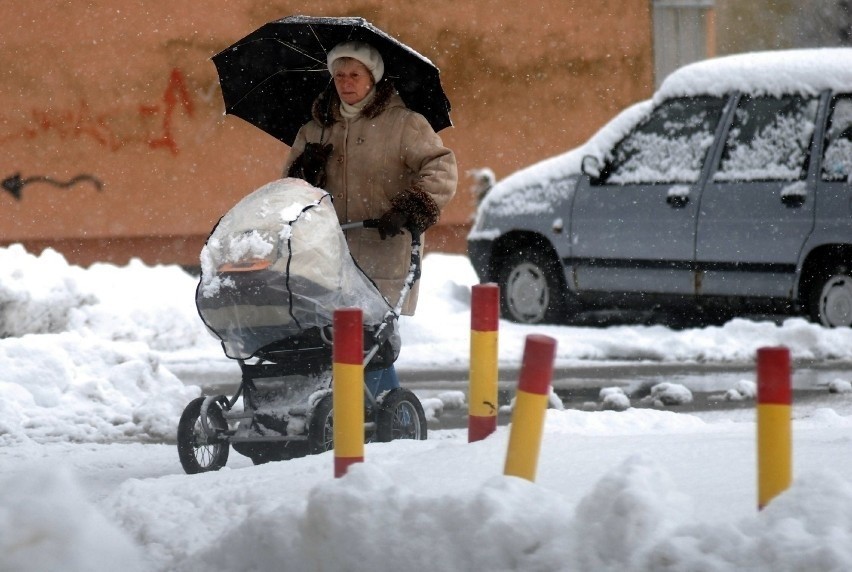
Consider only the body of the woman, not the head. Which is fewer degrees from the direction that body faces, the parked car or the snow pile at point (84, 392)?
the snow pile

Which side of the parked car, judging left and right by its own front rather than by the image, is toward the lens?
left

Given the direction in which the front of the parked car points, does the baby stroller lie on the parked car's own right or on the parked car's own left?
on the parked car's own left

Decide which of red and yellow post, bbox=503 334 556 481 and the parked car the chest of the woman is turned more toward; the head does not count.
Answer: the red and yellow post

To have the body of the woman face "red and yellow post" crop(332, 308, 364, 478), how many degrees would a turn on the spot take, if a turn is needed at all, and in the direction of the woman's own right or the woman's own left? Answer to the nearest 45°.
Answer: approximately 45° to the woman's own left

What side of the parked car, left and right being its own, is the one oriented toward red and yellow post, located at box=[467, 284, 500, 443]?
left

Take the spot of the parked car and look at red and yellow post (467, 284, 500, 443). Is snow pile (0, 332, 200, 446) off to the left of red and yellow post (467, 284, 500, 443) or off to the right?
right

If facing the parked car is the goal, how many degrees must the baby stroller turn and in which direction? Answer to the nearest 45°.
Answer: approximately 180°

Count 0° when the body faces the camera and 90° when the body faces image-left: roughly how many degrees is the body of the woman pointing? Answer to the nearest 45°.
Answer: approximately 45°
